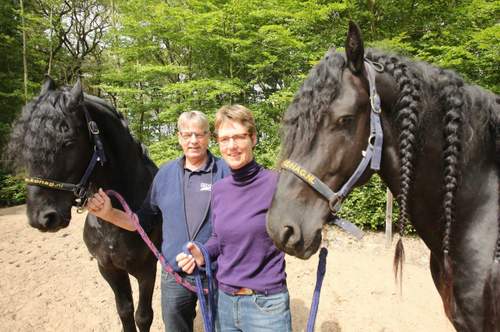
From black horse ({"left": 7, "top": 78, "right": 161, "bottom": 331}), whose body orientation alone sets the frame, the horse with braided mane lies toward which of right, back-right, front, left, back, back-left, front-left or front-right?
left

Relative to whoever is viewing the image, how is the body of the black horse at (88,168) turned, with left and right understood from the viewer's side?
facing the viewer and to the left of the viewer

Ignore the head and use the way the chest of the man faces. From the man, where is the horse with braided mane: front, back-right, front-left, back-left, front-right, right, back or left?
front-left

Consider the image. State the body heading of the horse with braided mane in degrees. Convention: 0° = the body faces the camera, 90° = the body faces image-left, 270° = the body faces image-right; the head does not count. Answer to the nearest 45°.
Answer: approximately 90°

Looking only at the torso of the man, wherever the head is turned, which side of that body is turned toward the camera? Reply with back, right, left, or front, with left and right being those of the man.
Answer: front
